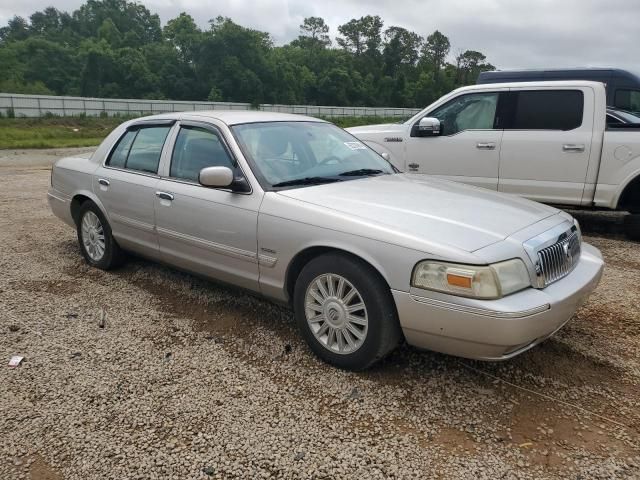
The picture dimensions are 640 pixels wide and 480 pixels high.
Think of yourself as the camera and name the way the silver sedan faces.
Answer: facing the viewer and to the right of the viewer

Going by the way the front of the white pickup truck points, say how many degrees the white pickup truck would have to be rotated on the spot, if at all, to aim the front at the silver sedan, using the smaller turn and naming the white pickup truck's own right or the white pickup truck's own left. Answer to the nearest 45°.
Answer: approximately 90° to the white pickup truck's own left

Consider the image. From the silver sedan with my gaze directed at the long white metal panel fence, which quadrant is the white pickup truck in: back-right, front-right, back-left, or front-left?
front-right

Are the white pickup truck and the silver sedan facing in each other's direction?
no

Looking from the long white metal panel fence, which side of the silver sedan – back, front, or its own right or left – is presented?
back

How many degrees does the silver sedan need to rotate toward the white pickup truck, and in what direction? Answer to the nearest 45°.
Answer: approximately 90° to its left

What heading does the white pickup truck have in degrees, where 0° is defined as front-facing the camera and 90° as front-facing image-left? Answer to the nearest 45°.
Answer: approximately 90°

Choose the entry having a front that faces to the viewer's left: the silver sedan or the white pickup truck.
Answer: the white pickup truck
